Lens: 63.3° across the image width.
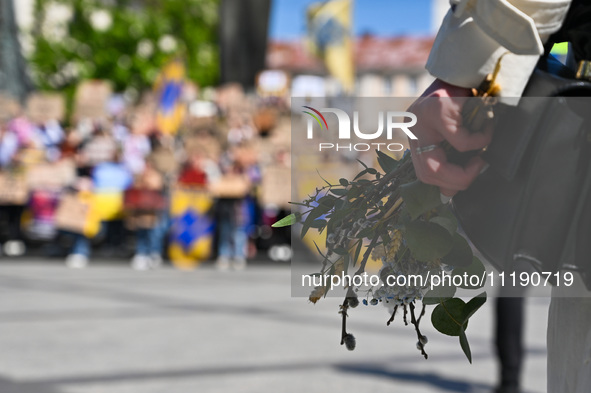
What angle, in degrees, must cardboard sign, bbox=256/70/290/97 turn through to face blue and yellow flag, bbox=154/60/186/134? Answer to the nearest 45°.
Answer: approximately 45° to its right

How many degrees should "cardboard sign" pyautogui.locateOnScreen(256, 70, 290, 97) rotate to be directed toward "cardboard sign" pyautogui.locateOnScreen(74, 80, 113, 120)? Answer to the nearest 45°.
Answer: approximately 45° to its right

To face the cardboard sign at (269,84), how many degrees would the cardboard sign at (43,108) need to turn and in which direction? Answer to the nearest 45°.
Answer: approximately 90° to its left

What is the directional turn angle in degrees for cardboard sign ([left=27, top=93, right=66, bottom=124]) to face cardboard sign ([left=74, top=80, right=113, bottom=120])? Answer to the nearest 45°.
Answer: approximately 45° to its left

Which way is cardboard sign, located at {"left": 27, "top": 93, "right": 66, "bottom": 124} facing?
toward the camera

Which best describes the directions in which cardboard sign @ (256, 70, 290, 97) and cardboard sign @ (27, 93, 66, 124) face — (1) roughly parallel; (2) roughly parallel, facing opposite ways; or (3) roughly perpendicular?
roughly parallel

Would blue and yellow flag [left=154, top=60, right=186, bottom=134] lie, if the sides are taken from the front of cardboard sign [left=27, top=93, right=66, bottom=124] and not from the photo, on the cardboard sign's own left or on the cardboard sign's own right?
on the cardboard sign's own left

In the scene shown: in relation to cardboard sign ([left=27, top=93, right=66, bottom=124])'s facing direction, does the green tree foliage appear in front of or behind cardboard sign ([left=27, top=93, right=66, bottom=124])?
behind

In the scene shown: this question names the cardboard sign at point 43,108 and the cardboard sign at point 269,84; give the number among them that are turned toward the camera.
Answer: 2
